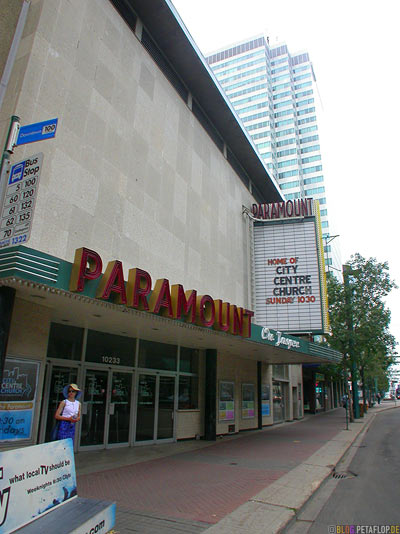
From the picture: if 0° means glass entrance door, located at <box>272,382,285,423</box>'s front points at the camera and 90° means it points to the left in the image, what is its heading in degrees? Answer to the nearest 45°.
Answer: approximately 315°

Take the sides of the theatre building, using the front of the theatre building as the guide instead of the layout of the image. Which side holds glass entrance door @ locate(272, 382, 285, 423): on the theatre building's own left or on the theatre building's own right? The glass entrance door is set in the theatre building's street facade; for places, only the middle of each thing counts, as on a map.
on the theatre building's own left

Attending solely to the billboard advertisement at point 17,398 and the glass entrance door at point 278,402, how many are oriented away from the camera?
0

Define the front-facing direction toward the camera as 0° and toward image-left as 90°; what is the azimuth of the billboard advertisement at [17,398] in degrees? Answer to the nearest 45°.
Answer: approximately 315°

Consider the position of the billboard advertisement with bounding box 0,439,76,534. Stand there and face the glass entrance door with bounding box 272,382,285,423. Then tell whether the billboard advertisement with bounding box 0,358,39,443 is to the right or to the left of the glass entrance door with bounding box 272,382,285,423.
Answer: left

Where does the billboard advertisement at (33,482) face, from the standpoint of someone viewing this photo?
facing the viewer and to the right of the viewer

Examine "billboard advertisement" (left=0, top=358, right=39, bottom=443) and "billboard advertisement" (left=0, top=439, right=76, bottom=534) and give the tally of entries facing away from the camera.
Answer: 0

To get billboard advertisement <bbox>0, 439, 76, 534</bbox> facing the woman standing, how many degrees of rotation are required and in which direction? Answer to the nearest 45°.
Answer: approximately 135° to its left
